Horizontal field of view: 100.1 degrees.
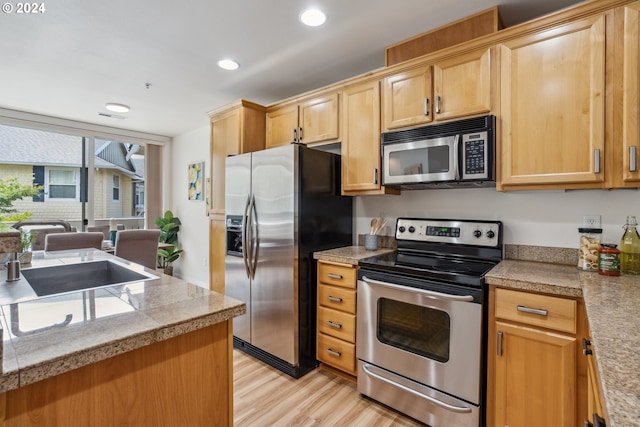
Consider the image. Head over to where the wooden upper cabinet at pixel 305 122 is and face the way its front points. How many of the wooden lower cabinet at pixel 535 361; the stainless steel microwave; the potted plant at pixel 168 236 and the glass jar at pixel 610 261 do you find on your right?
1

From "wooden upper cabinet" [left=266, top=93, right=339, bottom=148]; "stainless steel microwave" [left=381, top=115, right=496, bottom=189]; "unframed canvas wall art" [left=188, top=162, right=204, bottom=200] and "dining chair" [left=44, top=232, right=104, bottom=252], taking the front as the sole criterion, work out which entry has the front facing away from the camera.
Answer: the dining chair

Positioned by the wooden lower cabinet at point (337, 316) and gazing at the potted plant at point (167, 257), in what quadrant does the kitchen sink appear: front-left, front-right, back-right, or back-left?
front-left

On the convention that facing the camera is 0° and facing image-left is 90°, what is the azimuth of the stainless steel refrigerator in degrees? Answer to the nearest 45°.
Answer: approximately 45°

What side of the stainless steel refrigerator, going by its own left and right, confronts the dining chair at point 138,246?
right

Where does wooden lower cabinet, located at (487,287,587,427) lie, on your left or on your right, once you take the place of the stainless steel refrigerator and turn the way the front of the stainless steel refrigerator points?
on your left

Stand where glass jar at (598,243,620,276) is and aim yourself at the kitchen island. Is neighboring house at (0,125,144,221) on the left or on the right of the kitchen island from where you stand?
right

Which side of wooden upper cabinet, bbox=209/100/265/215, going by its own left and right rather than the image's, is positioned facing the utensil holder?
left

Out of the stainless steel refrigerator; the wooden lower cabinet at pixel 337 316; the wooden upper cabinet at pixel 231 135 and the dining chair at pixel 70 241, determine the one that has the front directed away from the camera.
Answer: the dining chair

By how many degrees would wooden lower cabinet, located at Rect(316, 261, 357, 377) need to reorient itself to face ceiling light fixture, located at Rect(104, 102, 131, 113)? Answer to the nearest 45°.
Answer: approximately 90° to its right

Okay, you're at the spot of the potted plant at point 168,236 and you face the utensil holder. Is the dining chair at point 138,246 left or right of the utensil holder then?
right

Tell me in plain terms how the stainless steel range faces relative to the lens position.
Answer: facing the viewer and to the left of the viewer

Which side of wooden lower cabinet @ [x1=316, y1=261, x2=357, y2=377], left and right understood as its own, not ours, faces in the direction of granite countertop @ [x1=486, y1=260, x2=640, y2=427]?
left

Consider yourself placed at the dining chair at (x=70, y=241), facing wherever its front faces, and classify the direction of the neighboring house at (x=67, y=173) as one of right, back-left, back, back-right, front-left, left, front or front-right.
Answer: front

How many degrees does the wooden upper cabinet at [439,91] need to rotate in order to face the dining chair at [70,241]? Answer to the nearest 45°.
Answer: approximately 45° to its right
